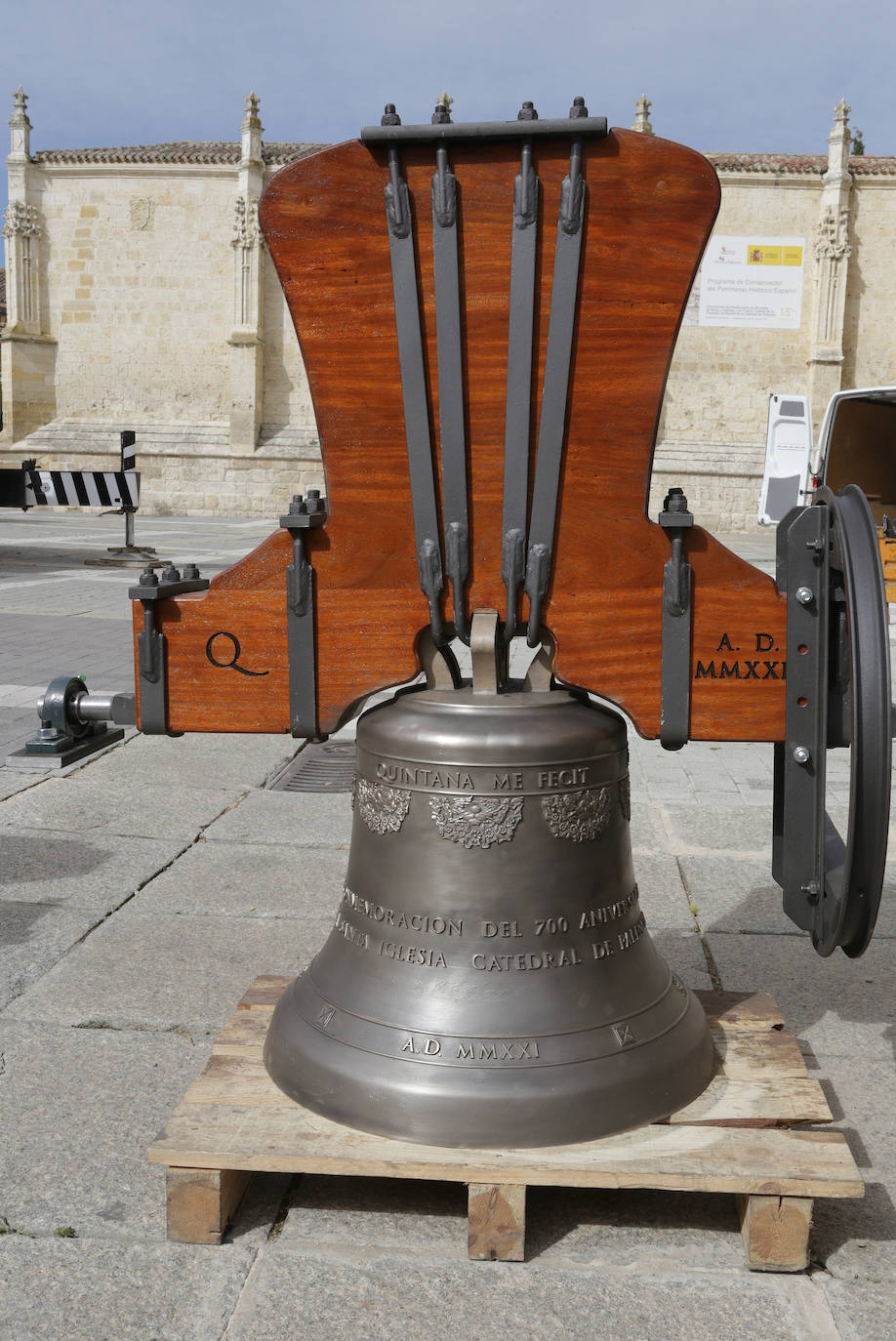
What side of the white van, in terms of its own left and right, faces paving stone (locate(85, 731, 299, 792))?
back

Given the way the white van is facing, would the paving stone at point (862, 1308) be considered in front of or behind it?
behind

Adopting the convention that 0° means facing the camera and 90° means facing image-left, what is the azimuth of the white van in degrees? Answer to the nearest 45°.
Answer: approximately 180°

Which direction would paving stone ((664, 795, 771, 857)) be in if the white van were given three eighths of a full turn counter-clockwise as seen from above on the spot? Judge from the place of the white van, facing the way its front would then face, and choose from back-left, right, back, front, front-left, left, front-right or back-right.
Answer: front-left

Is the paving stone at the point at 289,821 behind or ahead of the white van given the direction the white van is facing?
behind

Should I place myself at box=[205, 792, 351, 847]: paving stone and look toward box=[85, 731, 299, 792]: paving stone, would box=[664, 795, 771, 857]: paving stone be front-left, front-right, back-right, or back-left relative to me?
back-right

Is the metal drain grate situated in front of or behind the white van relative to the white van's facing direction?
behind

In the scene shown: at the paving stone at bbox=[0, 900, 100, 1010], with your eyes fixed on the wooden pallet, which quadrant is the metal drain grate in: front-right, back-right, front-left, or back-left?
back-left

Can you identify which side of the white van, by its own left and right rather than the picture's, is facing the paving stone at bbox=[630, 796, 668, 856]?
back

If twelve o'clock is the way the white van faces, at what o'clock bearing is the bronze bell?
The bronze bell is roughly at 6 o'clock from the white van.

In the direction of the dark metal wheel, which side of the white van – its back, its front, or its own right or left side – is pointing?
back

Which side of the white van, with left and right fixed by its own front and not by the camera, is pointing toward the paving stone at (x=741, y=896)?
back

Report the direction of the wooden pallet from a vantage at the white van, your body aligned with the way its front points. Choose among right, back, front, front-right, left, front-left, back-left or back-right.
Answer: back

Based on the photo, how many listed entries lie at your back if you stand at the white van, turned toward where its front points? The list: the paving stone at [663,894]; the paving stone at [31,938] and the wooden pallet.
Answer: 3
